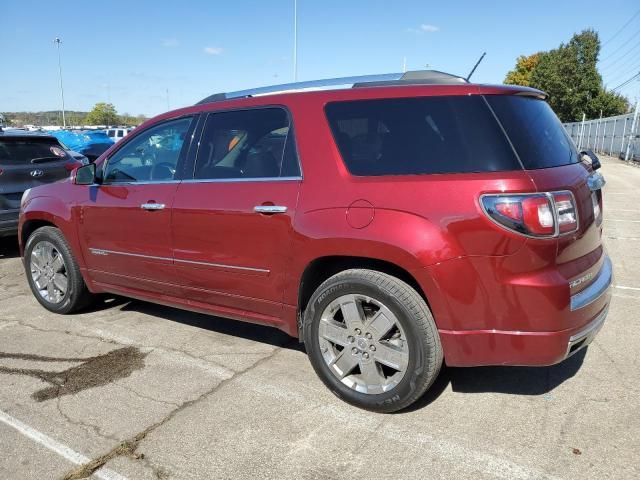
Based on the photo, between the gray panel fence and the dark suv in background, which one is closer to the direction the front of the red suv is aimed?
the dark suv in background

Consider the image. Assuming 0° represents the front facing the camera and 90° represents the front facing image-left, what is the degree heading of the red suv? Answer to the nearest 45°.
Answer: approximately 135°

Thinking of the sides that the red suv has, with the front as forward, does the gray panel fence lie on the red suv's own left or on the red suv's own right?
on the red suv's own right

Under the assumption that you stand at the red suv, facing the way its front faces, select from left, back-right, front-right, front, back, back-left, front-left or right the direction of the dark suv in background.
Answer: front
